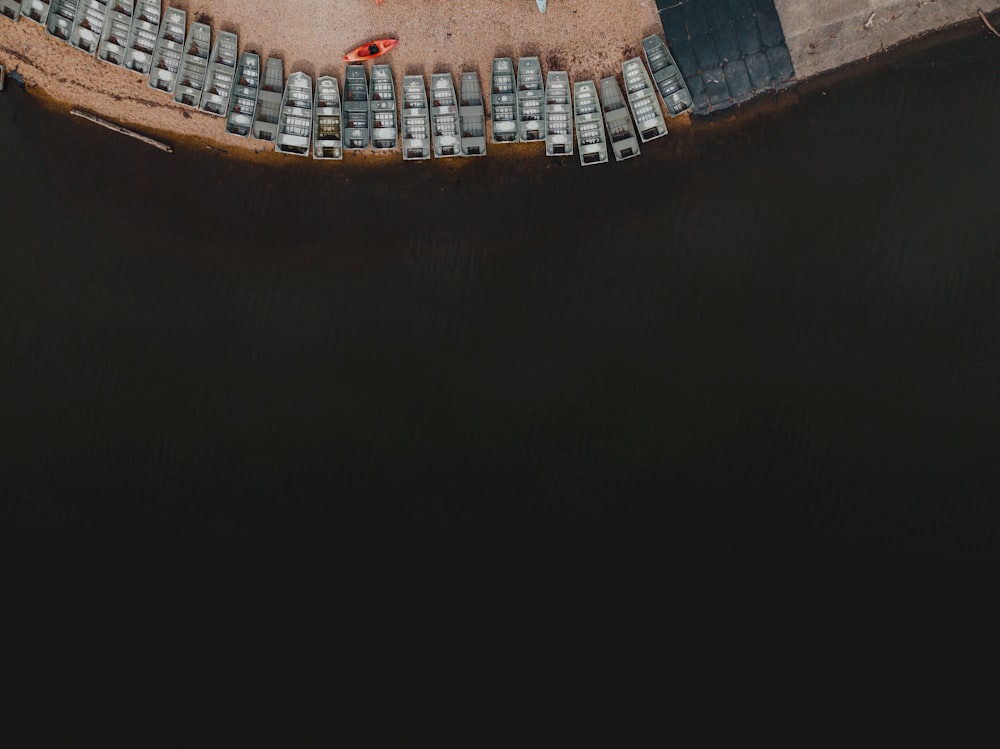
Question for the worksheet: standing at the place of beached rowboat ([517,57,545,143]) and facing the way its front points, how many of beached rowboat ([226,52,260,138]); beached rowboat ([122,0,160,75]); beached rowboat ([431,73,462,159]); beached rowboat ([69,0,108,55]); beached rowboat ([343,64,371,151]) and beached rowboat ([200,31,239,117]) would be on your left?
6

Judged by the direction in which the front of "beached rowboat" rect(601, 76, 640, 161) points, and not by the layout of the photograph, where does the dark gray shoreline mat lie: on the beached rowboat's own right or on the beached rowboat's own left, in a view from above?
on the beached rowboat's own right

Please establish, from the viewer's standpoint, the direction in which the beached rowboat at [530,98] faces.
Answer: facing away from the viewer

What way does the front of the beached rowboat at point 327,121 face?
away from the camera

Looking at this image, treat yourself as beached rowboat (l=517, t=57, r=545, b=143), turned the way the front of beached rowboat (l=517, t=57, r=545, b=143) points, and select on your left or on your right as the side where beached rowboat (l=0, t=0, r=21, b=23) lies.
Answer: on your left

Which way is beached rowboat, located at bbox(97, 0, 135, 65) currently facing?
away from the camera

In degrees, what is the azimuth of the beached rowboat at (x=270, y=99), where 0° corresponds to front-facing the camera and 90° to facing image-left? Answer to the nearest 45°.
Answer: approximately 180°

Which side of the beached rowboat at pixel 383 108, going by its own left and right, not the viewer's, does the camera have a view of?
back

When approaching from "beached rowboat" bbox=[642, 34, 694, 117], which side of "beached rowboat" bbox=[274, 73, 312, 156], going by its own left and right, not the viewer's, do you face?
right

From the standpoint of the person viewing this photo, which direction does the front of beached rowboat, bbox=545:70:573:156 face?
facing away from the viewer

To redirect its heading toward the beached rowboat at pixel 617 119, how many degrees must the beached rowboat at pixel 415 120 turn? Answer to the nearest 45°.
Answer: approximately 90° to its right

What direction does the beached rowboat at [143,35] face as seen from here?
away from the camera

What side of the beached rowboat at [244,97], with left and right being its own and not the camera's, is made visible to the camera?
back

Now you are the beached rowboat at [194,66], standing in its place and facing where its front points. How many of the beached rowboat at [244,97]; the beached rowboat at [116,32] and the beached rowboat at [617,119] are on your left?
1

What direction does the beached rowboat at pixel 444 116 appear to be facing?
away from the camera

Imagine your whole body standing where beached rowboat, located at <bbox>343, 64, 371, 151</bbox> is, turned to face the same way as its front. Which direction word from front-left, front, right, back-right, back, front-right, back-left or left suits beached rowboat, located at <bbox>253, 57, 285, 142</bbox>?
left

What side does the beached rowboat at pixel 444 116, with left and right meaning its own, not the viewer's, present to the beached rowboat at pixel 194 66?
left
